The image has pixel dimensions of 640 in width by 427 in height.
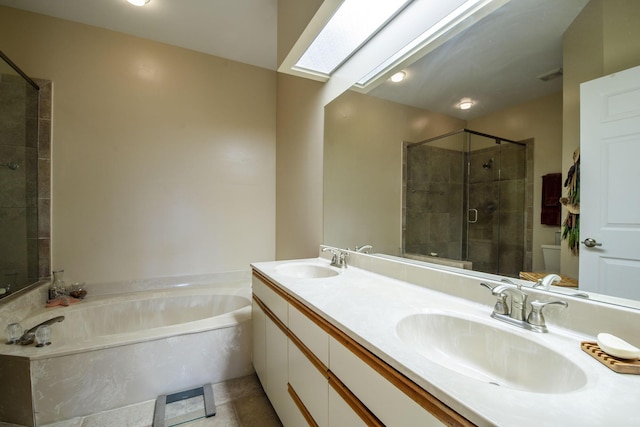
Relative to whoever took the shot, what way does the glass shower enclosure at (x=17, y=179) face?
facing to the right of the viewer

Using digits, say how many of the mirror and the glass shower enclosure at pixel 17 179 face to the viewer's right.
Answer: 1

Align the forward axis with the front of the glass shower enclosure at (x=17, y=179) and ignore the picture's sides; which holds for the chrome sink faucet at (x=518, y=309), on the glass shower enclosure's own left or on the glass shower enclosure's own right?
on the glass shower enclosure's own right

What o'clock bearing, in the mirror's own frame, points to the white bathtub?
The white bathtub is roughly at 1 o'clock from the mirror.

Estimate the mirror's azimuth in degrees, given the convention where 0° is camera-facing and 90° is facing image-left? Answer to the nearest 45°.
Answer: approximately 45°

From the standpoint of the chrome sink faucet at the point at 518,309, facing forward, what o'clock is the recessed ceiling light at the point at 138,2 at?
The recessed ceiling light is roughly at 1 o'clock from the chrome sink faucet.
